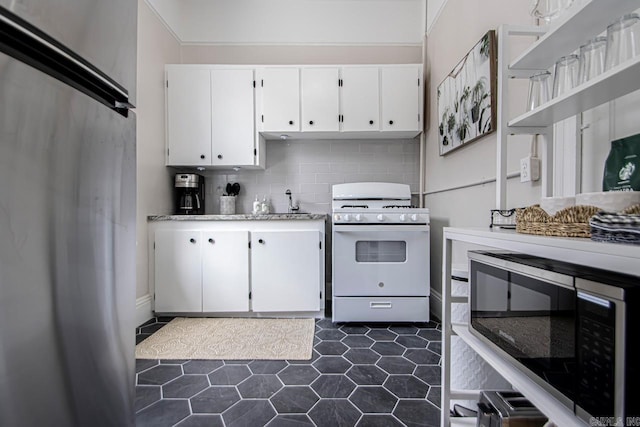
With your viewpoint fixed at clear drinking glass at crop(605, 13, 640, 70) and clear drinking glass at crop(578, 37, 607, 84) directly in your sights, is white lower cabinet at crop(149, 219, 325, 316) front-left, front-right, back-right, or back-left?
front-left

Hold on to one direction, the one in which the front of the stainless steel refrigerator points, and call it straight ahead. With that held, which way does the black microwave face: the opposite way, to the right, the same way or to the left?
the opposite way

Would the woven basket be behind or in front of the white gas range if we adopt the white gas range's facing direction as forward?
in front

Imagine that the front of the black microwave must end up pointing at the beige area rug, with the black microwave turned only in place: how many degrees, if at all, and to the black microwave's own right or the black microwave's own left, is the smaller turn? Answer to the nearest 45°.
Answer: approximately 45° to the black microwave's own right

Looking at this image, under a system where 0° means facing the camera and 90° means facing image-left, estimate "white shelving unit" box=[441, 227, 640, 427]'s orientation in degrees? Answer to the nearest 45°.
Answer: approximately 45°

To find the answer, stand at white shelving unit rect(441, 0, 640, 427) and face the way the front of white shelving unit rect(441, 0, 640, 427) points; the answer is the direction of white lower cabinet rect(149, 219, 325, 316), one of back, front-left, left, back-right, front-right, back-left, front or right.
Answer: front-right

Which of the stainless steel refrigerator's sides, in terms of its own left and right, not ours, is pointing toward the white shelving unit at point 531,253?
front

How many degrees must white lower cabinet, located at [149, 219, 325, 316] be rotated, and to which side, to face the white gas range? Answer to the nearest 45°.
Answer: approximately 45° to its left

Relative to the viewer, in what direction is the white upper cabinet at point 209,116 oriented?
toward the camera

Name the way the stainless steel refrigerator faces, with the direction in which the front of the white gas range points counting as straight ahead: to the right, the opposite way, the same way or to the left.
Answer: to the left

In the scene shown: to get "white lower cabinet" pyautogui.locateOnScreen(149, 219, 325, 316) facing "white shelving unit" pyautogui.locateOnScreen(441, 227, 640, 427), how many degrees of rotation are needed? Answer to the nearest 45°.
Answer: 0° — it already faces it

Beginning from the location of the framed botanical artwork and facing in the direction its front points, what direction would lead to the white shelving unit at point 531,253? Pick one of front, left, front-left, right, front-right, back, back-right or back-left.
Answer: front-left

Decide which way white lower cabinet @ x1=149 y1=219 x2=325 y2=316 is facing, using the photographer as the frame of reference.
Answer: facing the viewer

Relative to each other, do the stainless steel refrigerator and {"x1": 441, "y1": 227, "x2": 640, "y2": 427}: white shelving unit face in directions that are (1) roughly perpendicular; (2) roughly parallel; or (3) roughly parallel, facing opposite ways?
roughly parallel, facing opposite ways

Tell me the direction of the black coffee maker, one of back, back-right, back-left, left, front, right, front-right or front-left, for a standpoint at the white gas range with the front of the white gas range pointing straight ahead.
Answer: right
